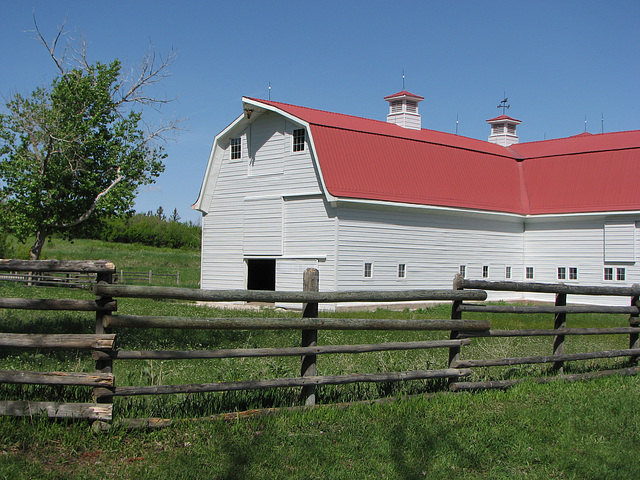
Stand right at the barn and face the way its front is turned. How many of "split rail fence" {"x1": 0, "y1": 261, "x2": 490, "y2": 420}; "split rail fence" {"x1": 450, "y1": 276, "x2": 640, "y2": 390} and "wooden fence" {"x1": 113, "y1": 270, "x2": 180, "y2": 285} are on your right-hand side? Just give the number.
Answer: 1

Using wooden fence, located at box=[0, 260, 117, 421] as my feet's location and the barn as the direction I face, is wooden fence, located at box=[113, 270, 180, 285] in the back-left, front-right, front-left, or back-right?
front-left

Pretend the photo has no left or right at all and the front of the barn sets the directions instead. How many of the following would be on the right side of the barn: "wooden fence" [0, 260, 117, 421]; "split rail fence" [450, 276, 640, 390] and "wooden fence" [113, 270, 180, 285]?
1

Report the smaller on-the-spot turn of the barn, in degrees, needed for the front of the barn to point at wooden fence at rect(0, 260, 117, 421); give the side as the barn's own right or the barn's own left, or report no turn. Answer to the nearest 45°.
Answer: approximately 45° to the barn's own left

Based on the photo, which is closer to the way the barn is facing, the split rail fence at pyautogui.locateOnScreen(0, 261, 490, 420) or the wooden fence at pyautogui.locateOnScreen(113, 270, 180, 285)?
the split rail fence

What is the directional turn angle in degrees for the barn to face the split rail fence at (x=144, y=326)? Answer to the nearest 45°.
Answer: approximately 45° to its left

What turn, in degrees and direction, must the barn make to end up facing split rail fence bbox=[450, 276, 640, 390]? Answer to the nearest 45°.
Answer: approximately 45° to its left

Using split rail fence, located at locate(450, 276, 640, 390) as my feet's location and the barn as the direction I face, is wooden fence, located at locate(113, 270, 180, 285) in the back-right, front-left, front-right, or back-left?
front-left

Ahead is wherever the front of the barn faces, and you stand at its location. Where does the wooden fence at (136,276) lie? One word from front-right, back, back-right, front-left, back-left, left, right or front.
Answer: right

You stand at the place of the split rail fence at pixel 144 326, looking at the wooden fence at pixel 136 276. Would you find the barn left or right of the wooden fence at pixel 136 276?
right
